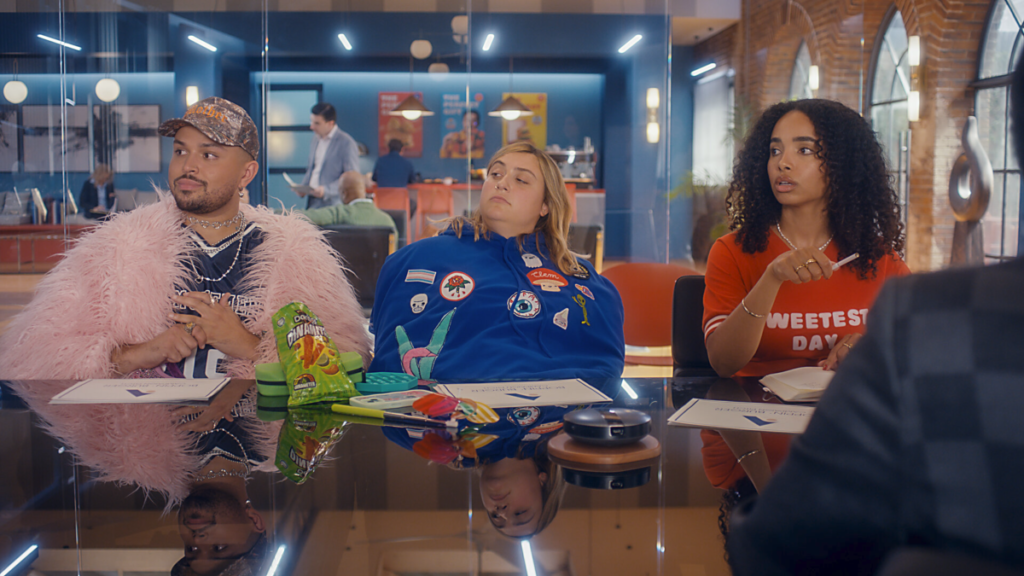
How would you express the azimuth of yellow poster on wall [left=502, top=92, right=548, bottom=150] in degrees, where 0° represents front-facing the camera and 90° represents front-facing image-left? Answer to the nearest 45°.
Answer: approximately 0°

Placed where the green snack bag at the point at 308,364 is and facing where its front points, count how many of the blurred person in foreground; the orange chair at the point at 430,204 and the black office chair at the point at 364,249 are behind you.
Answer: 2

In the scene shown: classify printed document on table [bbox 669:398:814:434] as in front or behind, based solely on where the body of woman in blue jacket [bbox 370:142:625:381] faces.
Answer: in front

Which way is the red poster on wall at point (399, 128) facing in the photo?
toward the camera

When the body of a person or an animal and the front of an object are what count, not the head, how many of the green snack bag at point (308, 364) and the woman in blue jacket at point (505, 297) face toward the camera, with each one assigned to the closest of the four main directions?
2

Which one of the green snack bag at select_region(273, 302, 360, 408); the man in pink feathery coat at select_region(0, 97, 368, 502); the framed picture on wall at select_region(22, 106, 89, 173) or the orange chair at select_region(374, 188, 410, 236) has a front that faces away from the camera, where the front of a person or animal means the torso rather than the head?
the orange chair

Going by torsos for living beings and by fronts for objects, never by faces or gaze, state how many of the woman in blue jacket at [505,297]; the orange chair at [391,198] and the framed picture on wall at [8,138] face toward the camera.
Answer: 2

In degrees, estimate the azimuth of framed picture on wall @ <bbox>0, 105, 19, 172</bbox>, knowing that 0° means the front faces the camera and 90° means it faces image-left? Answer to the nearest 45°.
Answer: approximately 0°

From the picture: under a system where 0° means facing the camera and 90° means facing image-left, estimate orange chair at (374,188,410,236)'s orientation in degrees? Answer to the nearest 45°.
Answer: approximately 180°

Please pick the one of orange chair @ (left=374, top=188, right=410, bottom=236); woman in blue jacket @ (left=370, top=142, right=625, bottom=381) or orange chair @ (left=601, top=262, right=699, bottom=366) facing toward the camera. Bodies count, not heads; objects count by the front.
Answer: the woman in blue jacket

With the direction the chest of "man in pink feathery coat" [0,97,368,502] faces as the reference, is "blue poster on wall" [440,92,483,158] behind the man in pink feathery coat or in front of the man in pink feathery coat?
behind
